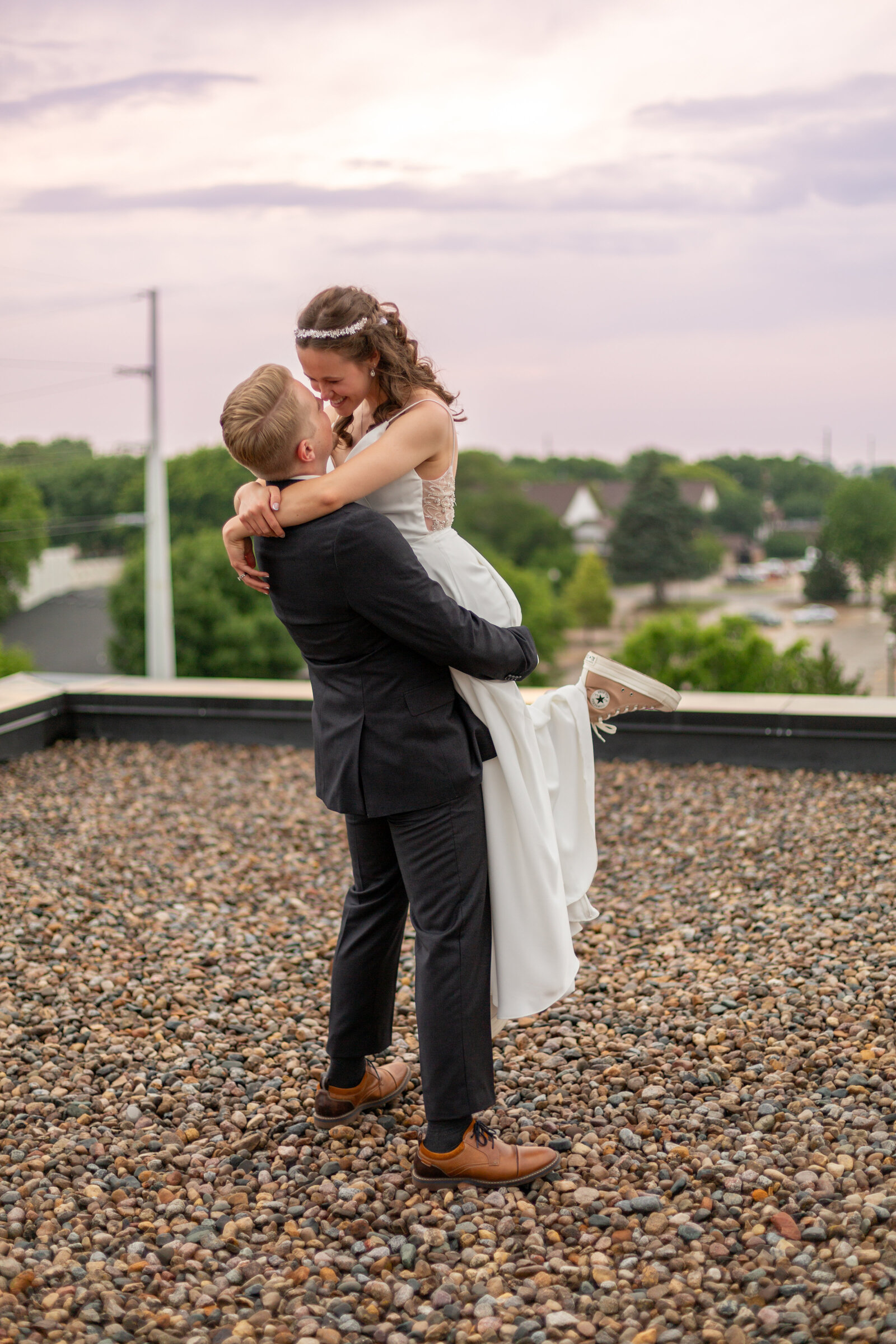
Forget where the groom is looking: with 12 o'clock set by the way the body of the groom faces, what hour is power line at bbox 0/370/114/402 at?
The power line is roughly at 10 o'clock from the groom.

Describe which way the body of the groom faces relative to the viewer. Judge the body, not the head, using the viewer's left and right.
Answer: facing away from the viewer and to the right of the viewer

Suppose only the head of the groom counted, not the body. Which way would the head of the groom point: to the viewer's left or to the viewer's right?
to the viewer's right

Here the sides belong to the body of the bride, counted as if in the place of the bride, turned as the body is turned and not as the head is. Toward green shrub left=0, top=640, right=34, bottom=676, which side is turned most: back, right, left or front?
right

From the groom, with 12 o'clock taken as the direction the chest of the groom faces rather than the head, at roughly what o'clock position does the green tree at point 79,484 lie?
The green tree is roughly at 10 o'clock from the groom.

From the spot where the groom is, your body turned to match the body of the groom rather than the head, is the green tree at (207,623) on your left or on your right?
on your left

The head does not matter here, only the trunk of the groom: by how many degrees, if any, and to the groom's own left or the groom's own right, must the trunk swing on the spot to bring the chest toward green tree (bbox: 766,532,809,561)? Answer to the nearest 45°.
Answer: approximately 45° to the groom's own left

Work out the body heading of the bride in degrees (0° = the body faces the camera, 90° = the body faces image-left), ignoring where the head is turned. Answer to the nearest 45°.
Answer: approximately 90°

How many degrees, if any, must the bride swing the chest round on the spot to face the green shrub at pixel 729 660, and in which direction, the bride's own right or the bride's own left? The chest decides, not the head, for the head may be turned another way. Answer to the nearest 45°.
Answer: approximately 90° to the bride's own right

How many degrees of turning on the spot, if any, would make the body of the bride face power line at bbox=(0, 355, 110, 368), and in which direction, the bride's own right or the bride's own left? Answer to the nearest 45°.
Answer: approximately 90° to the bride's own right

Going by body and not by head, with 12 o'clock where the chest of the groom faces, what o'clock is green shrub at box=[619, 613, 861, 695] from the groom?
The green shrub is roughly at 11 o'clock from the groom.
